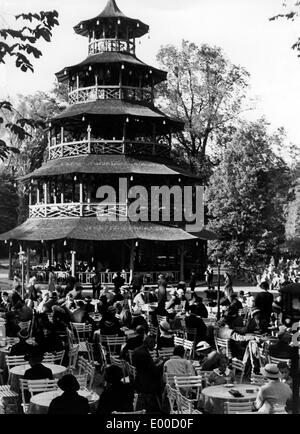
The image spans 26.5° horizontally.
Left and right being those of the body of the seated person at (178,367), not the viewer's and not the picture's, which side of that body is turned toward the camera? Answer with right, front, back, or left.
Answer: back

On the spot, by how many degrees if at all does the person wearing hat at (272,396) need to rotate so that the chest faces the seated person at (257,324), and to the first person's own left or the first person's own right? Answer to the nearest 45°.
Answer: approximately 45° to the first person's own right

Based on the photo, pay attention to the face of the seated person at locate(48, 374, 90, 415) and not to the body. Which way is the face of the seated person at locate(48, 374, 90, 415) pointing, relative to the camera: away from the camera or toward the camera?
away from the camera

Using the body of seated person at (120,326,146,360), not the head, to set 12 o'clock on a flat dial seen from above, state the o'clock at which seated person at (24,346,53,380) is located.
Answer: seated person at (24,346,53,380) is roughly at 10 o'clock from seated person at (120,326,146,360).

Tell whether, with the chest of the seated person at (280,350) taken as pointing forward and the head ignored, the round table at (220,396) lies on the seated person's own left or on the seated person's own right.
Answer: on the seated person's own left

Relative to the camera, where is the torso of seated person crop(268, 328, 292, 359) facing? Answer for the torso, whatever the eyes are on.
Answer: to the viewer's left

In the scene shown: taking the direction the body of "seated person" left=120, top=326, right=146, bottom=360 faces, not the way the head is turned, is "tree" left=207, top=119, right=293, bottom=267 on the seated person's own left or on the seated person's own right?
on the seated person's own right

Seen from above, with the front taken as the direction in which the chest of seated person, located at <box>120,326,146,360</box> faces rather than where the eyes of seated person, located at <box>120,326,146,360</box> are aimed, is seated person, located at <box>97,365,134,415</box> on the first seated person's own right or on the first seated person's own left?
on the first seated person's own left

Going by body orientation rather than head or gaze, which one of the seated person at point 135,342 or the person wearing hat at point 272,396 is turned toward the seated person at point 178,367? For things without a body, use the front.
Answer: the person wearing hat

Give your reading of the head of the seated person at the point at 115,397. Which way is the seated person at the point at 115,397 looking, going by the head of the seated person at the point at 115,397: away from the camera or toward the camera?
away from the camera
